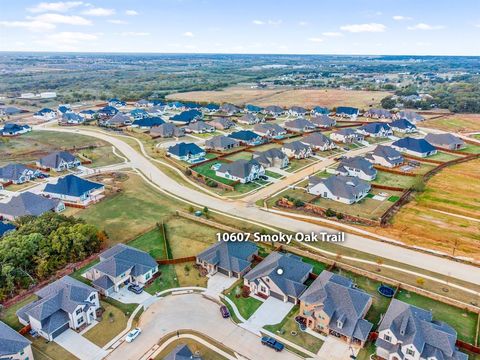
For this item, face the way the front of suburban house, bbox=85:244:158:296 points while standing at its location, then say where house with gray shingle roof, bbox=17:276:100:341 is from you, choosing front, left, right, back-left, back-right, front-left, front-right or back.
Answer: right

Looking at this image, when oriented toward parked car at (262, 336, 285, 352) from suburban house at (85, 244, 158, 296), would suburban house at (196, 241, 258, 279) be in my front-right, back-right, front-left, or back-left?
front-left

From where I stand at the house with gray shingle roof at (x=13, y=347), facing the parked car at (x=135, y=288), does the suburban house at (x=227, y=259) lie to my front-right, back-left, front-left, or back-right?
front-right

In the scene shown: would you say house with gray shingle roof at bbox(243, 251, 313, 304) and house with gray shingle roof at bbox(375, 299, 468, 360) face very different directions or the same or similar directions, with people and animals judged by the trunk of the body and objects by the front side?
same or similar directions

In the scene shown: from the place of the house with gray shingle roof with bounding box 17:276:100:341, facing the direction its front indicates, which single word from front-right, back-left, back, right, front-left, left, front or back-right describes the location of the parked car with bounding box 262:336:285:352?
front

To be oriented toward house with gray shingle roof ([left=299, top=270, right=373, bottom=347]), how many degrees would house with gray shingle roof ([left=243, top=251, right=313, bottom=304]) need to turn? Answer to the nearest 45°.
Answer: approximately 90° to its left

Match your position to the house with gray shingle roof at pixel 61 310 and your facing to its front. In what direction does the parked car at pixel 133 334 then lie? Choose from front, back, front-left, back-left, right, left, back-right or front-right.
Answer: front

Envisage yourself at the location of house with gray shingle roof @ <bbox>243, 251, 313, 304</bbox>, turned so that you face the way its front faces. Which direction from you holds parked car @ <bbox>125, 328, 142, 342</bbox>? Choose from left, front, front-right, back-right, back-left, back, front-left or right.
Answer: front

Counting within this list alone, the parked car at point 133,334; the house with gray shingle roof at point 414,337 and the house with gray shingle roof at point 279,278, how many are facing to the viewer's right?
0

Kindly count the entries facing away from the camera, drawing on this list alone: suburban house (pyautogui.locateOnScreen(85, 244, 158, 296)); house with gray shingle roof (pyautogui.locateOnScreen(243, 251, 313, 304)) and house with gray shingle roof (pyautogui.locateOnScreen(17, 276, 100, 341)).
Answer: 0

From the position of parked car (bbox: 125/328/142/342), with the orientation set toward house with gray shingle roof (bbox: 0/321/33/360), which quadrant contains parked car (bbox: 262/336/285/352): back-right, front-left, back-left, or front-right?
back-left

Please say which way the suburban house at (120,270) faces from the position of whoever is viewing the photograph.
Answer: facing the viewer and to the right of the viewer

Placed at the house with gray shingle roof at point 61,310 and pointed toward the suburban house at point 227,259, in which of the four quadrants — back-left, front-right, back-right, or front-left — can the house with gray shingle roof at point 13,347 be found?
back-right
